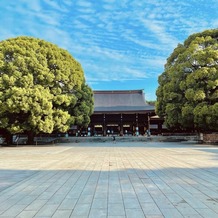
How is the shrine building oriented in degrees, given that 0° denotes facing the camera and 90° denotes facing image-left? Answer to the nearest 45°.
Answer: approximately 0°

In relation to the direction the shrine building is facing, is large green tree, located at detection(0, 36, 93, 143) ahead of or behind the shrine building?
ahead

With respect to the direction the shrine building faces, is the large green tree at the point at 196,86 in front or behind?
in front

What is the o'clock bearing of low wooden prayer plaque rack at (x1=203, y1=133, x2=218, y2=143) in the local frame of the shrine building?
The low wooden prayer plaque rack is roughly at 11 o'clock from the shrine building.
